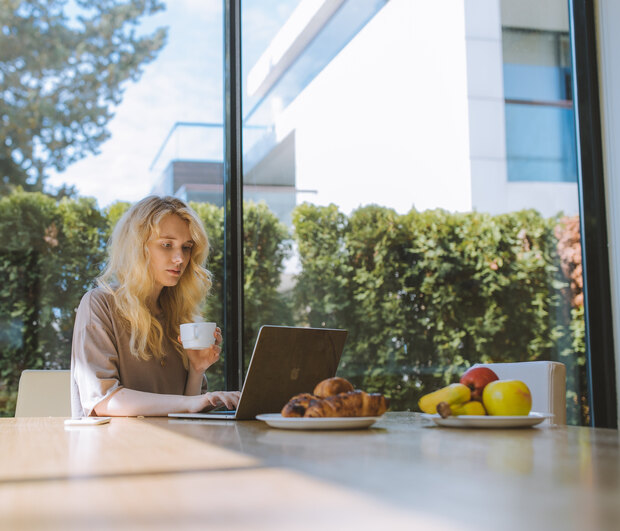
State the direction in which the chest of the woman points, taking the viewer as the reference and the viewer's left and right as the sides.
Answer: facing the viewer and to the right of the viewer

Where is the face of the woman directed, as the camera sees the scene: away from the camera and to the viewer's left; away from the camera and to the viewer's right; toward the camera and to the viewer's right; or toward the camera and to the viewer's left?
toward the camera and to the viewer's right

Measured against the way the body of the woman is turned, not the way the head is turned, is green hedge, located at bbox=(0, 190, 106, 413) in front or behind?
behind

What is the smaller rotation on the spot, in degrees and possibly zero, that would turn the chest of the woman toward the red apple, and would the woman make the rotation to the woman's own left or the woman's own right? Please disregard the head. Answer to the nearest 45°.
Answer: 0° — they already face it

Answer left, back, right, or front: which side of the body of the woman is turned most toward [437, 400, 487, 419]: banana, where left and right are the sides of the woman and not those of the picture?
front

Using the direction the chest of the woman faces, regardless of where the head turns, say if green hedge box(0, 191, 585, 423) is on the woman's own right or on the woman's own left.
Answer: on the woman's own left

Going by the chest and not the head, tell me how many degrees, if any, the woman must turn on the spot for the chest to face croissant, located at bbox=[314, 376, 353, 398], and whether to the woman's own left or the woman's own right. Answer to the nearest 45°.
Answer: approximately 45° to the woman's own right

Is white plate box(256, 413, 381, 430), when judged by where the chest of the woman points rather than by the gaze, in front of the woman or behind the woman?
in front
